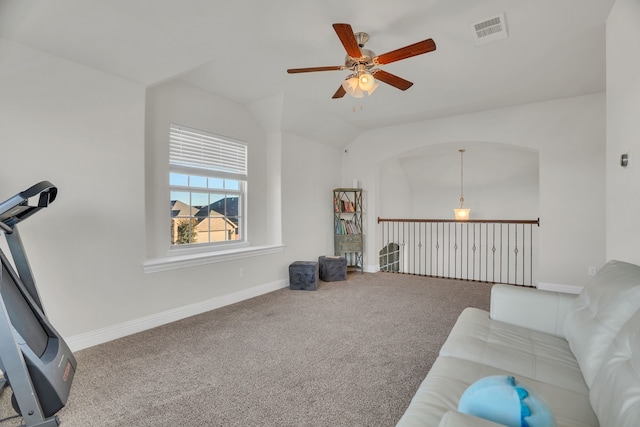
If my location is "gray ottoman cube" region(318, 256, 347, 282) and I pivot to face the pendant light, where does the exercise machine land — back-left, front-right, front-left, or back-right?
back-right

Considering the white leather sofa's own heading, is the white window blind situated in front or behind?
in front

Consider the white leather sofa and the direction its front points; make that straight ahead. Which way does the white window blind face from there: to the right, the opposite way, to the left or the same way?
the opposite way

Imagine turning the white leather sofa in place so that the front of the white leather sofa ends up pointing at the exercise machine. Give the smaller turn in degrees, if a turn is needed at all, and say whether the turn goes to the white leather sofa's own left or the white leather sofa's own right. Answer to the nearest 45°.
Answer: approximately 45° to the white leather sofa's own left

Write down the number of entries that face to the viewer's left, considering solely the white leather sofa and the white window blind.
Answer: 1

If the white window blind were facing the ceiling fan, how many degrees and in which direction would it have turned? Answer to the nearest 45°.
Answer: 0° — it already faces it

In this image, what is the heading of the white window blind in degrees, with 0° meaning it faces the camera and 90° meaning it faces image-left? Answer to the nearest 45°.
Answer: approximately 315°

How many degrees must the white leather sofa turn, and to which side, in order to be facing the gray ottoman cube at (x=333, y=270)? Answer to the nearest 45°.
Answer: approximately 45° to its right

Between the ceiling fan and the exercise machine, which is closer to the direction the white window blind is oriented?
the ceiling fan

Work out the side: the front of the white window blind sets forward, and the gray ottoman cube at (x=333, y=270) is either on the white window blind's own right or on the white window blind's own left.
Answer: on the white window blind's own left

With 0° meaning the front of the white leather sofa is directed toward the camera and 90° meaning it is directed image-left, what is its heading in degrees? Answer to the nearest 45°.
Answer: approximately 90°

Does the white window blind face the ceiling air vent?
yes
